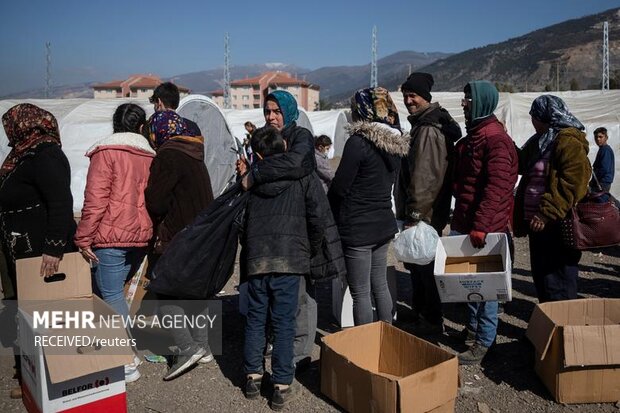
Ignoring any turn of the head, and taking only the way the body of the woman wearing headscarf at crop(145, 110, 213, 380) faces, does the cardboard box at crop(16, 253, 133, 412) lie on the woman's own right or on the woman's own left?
on the woman's own left

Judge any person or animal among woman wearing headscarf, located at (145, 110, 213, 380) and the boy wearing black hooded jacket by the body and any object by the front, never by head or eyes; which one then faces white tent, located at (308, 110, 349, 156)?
the boy wearing black hooded jacket

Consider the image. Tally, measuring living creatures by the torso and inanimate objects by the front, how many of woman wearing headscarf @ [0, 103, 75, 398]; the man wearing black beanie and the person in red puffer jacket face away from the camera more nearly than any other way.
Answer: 0

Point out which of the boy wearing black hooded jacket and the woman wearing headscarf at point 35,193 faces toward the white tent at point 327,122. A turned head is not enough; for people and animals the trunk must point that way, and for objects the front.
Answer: the boy wearing black hooded jacket

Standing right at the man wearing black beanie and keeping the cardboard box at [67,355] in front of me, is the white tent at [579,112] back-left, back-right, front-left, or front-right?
back-right

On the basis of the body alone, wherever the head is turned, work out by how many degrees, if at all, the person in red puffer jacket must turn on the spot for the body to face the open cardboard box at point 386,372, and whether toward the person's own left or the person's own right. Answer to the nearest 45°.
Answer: approximately 45° to the person's own left

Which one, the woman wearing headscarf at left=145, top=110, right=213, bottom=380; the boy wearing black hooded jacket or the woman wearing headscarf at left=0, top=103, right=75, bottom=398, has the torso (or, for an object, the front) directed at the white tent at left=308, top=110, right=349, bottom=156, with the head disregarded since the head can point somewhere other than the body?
the boy wearing black hooded jacket

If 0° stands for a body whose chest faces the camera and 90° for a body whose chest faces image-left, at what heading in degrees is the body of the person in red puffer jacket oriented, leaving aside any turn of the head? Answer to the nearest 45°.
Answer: approximately 90°

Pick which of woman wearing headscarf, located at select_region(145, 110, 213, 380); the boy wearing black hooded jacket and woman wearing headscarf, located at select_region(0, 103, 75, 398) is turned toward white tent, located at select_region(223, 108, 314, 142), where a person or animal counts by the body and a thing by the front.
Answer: the boy wearing black hooded jacket

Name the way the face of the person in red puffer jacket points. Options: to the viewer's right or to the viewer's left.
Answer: to the viewer's left

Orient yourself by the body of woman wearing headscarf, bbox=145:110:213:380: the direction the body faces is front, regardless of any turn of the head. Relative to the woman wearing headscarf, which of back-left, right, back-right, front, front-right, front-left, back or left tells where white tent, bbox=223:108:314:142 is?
right

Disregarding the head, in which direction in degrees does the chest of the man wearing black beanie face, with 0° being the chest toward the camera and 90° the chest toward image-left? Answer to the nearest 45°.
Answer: approximately 90°

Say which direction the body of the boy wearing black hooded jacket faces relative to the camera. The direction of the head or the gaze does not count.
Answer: away from the camera
